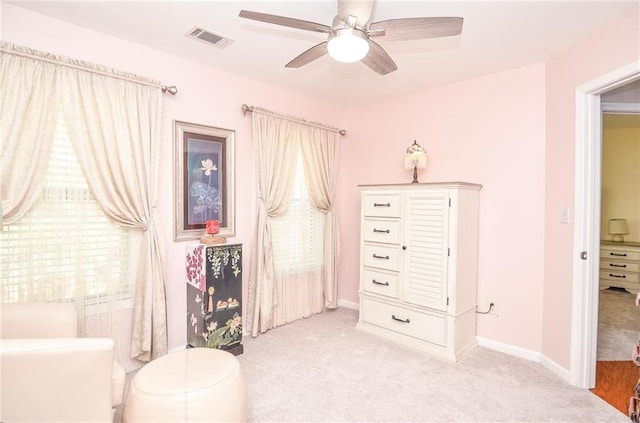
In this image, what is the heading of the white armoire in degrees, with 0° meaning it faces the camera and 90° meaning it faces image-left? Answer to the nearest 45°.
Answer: approximately 45°

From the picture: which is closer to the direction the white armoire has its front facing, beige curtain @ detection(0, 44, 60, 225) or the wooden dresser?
the beige curtain

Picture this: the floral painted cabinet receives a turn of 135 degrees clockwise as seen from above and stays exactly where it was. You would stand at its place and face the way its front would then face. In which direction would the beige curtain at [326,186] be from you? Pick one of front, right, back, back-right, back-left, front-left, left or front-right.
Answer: back-right

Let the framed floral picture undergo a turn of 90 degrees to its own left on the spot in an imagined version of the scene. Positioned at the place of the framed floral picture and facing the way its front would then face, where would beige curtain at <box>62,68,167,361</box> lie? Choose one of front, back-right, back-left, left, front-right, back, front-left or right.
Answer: back

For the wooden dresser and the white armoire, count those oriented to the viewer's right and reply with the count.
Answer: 0

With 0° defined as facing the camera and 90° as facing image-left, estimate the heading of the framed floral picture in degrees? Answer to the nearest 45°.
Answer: approximately 315°

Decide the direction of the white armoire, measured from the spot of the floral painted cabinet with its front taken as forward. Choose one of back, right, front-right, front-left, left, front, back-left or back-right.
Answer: front-left

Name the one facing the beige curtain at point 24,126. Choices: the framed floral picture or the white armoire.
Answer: the white armoire

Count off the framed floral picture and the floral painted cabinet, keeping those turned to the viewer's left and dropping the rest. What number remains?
0
